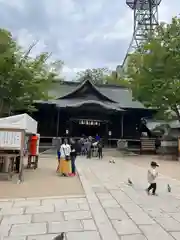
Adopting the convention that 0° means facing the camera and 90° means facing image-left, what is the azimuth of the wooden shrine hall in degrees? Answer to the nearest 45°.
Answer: approximately 0°

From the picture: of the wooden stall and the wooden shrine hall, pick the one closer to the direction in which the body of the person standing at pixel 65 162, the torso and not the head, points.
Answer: the wooden shrine hall

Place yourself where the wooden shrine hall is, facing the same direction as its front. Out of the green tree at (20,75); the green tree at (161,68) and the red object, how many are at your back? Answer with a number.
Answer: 0

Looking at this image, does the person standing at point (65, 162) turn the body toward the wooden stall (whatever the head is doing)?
no

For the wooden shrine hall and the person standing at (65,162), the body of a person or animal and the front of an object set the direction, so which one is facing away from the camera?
the person standing

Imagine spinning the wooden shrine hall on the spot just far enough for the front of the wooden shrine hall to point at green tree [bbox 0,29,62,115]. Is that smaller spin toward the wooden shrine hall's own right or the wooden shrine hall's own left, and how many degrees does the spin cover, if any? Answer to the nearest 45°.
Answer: approximately 45° to the wooden shrine hall's own right

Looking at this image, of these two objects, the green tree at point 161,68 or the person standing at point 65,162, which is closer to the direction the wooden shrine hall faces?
the person standing

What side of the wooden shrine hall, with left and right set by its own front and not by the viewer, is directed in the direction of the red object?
front

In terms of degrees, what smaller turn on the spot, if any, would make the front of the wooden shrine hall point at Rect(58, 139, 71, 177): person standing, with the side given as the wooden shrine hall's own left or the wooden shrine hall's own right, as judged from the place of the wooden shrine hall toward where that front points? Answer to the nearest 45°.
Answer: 0° — it already faces them

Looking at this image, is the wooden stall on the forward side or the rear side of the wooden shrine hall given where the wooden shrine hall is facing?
on the forward side

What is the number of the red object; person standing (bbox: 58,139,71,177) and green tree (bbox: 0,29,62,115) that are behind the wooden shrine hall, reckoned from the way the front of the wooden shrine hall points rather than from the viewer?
0
